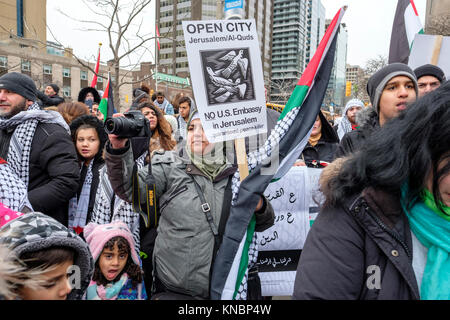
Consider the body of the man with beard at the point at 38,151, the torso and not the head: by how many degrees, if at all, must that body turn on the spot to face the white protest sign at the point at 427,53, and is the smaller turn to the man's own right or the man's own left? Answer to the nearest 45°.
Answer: approximately 135° to the man's own left

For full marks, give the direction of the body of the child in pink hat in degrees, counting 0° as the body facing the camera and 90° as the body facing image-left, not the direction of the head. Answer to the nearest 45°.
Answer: approximately 0°

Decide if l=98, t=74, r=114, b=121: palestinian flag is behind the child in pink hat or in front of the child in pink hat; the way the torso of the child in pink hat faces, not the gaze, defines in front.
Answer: behind

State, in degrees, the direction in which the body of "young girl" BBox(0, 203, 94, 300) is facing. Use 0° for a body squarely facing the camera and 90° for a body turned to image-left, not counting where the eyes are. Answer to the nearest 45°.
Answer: approximately 315°

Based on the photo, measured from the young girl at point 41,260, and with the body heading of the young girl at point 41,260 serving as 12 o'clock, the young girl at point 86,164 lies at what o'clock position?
the young girl at point 86,164 is roughly at 8 o'clock from the young girl at point 41,260.

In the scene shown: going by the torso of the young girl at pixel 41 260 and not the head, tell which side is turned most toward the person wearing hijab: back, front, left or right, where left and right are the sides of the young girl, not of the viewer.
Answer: left
